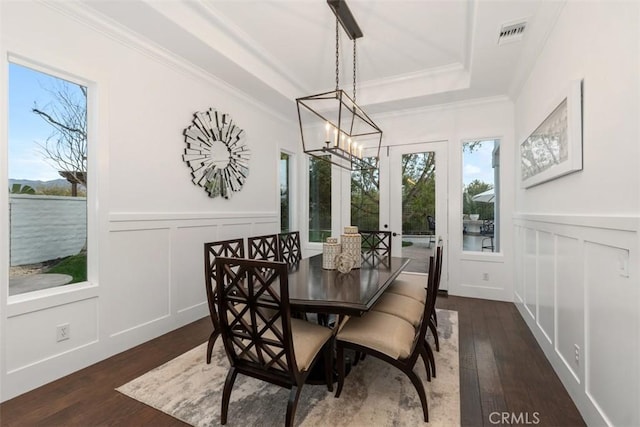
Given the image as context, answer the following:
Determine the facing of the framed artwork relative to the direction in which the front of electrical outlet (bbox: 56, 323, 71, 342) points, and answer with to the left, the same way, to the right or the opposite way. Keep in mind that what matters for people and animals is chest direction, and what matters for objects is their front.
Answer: the opposite way

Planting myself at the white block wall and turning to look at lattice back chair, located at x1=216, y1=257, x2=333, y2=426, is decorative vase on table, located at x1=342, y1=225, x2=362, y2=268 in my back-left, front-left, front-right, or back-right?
front-left

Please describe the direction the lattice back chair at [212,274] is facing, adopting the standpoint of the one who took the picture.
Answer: facing the viewer and to the right of the viewer

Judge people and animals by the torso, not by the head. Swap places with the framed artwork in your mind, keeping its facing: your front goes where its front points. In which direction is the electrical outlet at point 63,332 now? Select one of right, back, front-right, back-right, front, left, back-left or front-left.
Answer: front

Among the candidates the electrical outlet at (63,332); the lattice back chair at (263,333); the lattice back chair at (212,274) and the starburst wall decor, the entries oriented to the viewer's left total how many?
0

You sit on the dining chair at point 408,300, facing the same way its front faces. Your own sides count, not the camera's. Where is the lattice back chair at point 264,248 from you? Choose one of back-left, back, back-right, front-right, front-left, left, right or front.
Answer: front

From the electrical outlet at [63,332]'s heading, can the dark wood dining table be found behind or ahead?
ahead

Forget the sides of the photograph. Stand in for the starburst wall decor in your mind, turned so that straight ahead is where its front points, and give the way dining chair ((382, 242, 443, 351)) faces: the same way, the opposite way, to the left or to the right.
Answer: the opposite way

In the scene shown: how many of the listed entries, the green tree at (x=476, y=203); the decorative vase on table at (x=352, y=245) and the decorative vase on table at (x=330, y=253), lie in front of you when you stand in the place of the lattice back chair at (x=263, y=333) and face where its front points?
3

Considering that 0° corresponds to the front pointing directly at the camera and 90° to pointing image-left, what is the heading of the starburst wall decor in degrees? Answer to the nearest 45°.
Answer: approximately 315°

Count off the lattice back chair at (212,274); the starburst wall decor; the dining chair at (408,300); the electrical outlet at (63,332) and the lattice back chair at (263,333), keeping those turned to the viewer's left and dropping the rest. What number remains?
1

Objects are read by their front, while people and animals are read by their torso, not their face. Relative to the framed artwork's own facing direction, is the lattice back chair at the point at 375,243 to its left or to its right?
on its right

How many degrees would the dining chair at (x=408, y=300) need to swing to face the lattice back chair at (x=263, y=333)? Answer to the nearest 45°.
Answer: approximately 45° to its left

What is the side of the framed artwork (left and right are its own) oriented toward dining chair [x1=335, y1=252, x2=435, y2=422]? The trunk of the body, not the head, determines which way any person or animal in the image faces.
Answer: front

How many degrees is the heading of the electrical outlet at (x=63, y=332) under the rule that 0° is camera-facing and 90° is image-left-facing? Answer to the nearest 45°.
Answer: approximately 315°
